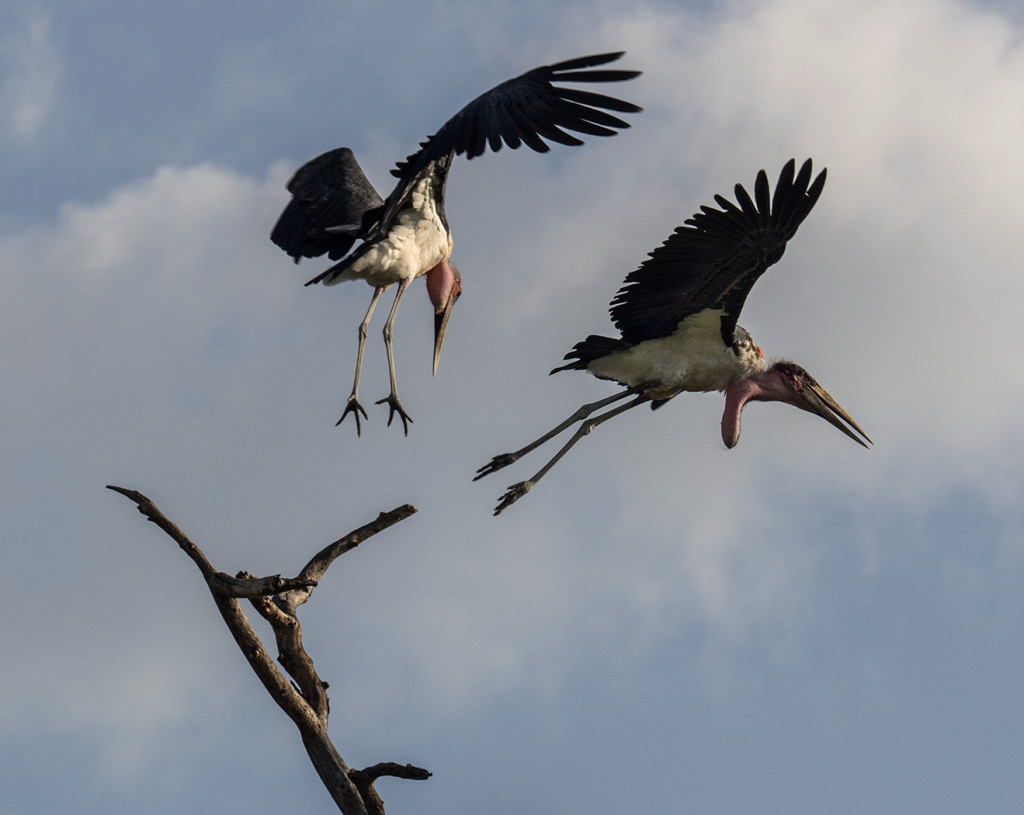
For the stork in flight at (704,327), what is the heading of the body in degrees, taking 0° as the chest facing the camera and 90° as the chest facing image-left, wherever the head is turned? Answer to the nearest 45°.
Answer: approximately 270°

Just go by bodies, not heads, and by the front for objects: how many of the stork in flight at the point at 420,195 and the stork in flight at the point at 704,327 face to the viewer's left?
0

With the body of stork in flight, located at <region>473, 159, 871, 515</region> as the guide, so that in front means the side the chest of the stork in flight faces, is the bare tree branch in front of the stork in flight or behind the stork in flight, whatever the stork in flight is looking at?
behind
